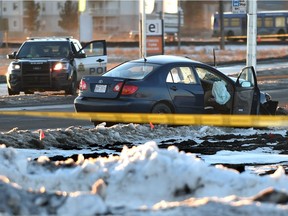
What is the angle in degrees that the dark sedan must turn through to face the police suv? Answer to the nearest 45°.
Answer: approximately 90° to its left

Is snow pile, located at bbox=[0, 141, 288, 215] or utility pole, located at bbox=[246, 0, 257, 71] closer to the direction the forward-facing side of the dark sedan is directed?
the utility pole

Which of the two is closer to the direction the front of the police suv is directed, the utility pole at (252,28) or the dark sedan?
the dark sedan

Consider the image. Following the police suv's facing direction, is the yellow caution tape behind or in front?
in front

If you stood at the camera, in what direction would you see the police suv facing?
facing the viewer

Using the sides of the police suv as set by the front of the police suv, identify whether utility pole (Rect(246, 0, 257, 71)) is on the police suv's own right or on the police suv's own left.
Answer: on the police suv's own left

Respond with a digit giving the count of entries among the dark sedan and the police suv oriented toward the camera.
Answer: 1

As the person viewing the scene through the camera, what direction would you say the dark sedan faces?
facing away from the viewer and to the right of the viewer

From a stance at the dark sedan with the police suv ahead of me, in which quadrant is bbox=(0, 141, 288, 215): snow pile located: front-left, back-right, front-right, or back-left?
back-left

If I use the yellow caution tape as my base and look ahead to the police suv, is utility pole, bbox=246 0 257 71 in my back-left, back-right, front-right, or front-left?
front-right

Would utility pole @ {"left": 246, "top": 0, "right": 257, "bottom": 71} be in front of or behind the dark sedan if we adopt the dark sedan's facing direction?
in front

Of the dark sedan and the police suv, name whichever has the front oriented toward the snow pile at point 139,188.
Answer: the police suv

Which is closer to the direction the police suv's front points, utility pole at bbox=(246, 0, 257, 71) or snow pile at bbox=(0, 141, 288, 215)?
the snow pile
